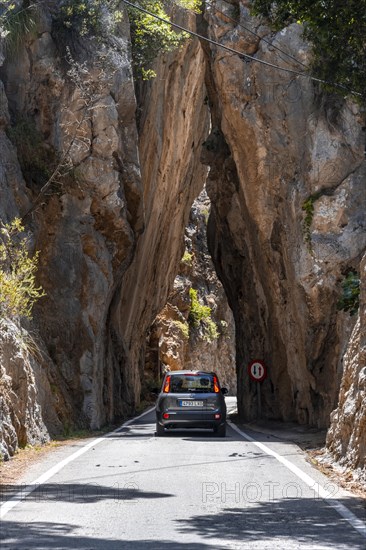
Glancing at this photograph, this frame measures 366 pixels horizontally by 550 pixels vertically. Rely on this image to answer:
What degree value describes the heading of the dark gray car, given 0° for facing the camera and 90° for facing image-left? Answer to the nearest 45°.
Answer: approximately 180°

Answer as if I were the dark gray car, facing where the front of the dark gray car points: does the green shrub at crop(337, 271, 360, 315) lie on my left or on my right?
on my right
